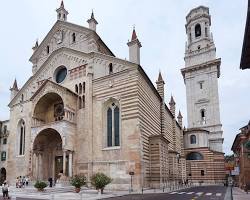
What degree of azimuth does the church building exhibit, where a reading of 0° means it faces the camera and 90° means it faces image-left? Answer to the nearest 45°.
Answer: approximately 45°
